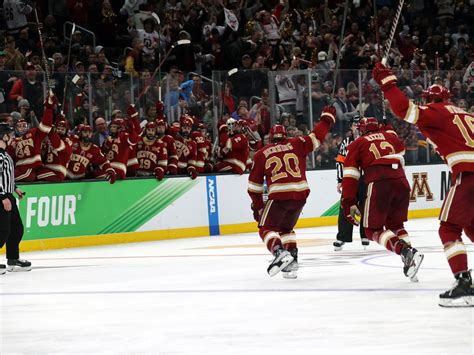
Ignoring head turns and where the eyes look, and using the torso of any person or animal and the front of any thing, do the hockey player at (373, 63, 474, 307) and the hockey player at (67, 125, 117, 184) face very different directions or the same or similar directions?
very different directions

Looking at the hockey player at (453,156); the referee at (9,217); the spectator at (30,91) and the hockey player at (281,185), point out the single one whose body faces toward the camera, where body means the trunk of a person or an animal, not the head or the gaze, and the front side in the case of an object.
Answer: the spectator

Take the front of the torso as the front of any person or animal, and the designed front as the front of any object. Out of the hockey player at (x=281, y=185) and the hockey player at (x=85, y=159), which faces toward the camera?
the hockey player at (x=85, y=159)

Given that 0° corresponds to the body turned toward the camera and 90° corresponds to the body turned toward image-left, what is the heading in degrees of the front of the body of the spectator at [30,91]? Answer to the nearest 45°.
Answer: approximately 0°

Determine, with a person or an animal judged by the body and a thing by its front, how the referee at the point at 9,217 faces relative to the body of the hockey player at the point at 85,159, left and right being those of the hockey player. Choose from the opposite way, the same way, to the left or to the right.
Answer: to the left

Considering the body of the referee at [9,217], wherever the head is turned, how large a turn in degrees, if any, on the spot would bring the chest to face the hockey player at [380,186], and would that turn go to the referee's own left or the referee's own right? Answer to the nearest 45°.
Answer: approximately 45° to the referee's own right

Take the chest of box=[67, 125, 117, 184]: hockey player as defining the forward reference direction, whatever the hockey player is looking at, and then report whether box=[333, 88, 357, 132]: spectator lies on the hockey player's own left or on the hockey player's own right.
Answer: on the hockey player's own left

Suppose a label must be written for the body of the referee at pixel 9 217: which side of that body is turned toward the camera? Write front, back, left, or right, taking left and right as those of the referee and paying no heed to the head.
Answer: right

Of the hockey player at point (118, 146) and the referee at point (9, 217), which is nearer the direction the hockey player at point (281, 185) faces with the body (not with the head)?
the hockey player

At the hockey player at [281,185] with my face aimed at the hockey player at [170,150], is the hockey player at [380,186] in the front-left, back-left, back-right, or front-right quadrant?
back-right

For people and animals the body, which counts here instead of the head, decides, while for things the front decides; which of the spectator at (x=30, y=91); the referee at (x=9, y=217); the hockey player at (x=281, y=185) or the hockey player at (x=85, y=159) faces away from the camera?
the hockey player at (x=281, y=185)

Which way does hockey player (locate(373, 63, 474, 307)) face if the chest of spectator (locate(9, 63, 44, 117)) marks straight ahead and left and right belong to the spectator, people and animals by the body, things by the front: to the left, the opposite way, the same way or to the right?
the opposite way

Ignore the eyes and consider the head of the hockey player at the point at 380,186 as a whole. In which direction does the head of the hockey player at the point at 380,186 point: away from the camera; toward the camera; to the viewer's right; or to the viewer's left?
away from the camera

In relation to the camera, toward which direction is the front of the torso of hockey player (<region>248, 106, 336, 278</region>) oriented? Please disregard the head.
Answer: away from the camera

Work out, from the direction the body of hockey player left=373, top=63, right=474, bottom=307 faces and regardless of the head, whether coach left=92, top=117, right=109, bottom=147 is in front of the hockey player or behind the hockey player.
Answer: in front

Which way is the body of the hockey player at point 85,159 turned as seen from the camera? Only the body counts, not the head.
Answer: toward the camera

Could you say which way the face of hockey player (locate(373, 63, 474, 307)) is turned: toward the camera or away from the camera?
away from the camera
